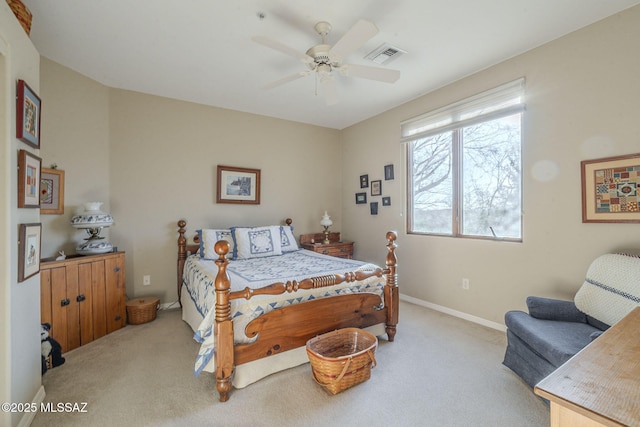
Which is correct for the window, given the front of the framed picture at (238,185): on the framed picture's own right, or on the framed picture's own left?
on the framed picture's own left

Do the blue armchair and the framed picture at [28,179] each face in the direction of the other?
yes

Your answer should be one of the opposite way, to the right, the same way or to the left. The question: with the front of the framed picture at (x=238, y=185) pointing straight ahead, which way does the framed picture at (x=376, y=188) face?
to the right

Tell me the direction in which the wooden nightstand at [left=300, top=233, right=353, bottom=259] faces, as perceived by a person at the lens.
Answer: facing the viewer and to the right of the viewer

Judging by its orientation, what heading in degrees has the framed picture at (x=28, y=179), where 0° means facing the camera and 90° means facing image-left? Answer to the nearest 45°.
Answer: approximately 315°

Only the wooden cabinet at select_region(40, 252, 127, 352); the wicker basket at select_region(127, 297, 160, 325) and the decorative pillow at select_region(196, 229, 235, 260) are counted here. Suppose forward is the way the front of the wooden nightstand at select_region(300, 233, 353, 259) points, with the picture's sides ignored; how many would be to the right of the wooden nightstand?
3

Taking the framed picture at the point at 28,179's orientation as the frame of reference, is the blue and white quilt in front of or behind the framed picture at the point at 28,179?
in front

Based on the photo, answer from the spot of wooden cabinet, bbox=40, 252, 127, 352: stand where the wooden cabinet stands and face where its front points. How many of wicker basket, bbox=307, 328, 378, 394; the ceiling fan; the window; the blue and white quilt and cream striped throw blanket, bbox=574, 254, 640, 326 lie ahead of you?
5

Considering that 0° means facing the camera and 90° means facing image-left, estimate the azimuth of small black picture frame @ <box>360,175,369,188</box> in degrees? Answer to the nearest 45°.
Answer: approximately 45°

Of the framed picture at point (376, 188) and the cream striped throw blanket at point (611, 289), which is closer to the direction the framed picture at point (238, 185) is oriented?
the cream striped throw blanket

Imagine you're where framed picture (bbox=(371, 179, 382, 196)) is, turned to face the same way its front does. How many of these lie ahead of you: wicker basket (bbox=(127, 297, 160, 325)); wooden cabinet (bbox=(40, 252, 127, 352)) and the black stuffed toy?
3

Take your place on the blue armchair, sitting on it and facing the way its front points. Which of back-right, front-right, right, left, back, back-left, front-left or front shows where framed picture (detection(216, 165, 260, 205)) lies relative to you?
front-right

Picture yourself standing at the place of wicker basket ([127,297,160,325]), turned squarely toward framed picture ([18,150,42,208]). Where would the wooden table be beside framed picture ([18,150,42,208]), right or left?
left

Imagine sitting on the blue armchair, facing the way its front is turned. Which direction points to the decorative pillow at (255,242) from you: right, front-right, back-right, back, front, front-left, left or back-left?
front-right

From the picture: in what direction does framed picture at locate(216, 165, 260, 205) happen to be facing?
toward the camera

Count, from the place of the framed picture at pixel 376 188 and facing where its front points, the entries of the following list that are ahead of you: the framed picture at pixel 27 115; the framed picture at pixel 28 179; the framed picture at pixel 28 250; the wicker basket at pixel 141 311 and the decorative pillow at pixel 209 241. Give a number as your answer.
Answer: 5

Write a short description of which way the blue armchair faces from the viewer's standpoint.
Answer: facing the viewer and to the left of the viewer
